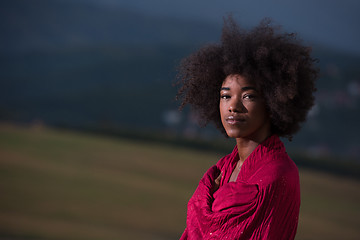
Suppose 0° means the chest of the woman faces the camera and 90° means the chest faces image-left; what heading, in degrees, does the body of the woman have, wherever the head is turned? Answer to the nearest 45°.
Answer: approximately 45°
